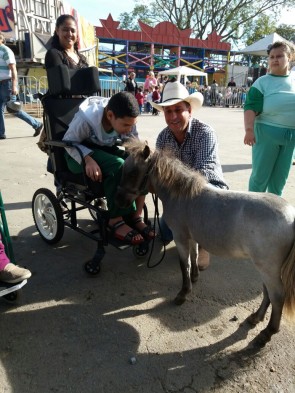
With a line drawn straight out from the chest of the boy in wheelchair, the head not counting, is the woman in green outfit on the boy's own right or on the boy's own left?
on the boy's own left

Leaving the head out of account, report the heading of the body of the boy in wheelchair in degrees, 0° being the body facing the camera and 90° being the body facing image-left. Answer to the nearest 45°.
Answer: approximately 315°

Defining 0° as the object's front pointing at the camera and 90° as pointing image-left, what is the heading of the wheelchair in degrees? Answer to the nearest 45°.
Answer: approximately 315°

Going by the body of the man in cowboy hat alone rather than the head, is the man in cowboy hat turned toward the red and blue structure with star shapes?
no

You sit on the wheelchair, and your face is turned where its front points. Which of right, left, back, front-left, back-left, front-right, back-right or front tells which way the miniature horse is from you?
front

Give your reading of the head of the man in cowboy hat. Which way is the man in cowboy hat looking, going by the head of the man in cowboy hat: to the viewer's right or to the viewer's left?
to the viewer's left

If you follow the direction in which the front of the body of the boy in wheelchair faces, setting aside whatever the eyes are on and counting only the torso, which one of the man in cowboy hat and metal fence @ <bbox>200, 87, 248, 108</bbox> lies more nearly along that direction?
the man in cowboy hat

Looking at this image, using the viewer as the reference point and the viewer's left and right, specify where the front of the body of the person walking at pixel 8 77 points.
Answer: facing to the left of the viewer

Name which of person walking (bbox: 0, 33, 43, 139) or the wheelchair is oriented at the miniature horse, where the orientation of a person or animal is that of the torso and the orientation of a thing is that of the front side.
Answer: the wheelchair

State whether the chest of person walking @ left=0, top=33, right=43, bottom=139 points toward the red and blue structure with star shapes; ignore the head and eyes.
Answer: no

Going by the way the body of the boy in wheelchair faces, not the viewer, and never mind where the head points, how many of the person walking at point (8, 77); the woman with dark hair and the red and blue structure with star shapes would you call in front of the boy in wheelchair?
0

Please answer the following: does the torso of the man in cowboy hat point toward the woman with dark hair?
no

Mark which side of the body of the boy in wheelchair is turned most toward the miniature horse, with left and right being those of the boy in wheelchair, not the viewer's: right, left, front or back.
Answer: front

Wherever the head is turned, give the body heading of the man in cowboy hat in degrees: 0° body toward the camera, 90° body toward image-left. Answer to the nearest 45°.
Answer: approximately 45°
